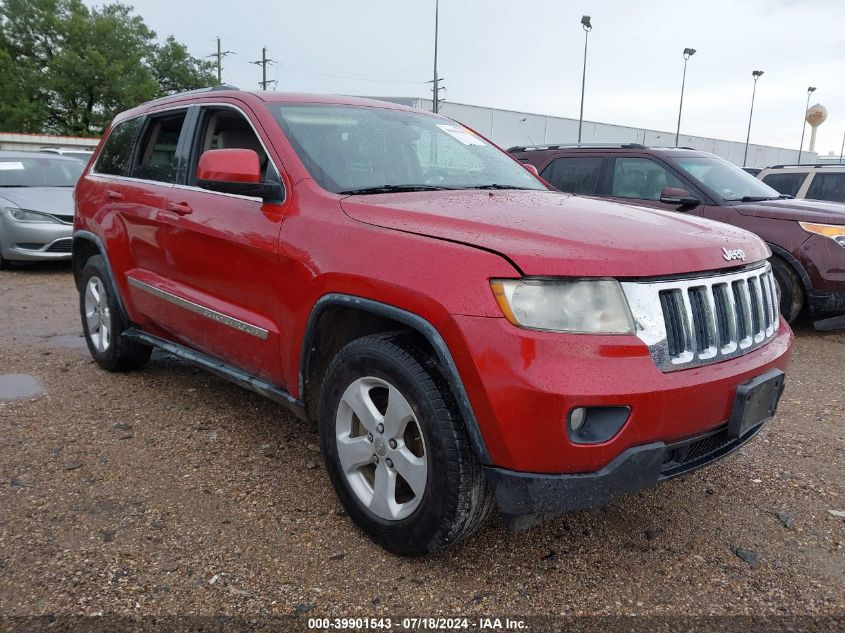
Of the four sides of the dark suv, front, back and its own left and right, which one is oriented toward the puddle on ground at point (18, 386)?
right

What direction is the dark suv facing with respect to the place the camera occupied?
facing the viewer and to the right of the viewer

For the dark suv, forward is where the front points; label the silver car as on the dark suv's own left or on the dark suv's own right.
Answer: on the dark suv's own right

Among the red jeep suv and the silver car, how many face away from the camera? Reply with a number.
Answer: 0

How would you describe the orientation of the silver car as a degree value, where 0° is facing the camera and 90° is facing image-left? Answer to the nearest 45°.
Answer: approximately 315°

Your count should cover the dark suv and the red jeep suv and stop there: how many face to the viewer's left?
0

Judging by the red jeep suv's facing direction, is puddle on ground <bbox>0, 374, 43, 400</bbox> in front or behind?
behind

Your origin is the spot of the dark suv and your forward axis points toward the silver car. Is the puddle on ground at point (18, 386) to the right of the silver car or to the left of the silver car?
left

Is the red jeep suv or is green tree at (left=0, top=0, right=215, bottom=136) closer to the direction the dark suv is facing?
the red jeep suv

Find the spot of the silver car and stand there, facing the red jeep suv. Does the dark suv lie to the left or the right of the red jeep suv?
left

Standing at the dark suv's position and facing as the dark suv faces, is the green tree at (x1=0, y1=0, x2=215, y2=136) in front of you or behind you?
behind

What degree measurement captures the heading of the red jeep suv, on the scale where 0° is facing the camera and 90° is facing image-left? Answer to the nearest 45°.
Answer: approximately 315°
